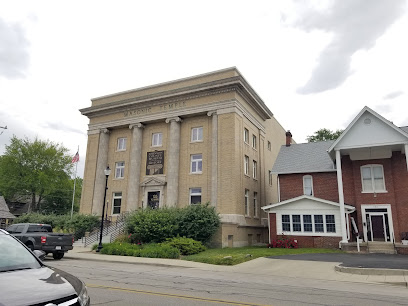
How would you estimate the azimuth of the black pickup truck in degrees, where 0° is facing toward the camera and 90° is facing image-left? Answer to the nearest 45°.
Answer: approximately 135°

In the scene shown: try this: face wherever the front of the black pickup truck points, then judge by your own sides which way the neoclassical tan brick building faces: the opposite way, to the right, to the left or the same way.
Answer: to the left

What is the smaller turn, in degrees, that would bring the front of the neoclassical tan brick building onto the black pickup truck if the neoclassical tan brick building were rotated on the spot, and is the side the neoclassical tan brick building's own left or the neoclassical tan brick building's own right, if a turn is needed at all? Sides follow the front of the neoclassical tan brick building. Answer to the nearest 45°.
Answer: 0° — it already faces it

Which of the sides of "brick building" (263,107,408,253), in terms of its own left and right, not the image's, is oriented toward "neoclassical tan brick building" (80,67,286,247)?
right

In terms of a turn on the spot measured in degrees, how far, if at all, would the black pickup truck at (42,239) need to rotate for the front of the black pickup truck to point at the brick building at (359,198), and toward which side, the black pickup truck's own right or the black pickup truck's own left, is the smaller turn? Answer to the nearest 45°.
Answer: approximately 135° to the black pickup truck's own right

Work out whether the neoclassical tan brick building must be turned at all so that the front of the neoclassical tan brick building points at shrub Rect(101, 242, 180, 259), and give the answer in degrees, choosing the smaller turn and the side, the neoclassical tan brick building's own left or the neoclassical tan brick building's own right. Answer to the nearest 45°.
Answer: approximately 45° to the neoclassical tan brick building's own left

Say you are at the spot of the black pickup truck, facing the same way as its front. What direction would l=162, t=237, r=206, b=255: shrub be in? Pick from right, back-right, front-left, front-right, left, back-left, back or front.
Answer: back-right

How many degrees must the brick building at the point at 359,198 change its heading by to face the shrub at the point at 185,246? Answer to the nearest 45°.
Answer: approximately 45° to its right

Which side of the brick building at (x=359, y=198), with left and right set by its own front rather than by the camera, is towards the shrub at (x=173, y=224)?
right

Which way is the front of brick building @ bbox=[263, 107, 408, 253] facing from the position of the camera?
facing the viewer

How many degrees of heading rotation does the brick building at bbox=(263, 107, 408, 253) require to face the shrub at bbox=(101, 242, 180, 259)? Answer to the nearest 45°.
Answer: approximately 45° to its right

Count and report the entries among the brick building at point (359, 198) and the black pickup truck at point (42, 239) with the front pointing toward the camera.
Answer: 1

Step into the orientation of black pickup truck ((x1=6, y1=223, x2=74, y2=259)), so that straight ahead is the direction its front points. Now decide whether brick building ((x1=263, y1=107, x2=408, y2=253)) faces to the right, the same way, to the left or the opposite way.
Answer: to the left

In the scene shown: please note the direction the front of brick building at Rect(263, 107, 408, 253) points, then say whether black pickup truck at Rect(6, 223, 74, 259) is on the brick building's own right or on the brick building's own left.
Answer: on the brick building's own right

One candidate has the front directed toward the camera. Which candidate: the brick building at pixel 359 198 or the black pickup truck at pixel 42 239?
the brick building

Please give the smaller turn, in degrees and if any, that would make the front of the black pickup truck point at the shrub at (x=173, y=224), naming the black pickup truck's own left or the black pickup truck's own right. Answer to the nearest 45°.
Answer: approximately 135° to the black pickup truck's own right
